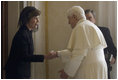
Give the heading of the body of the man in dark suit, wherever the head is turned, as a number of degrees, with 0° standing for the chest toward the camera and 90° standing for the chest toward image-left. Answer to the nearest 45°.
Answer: approximately 45°

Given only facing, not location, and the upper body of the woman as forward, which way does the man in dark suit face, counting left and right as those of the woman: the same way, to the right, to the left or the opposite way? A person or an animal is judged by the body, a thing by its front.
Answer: the opposite way

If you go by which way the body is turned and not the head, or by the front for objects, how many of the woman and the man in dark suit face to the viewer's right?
1

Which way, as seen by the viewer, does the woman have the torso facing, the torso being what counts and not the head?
to the viewer's right

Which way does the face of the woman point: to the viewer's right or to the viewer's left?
to the viewer's right
